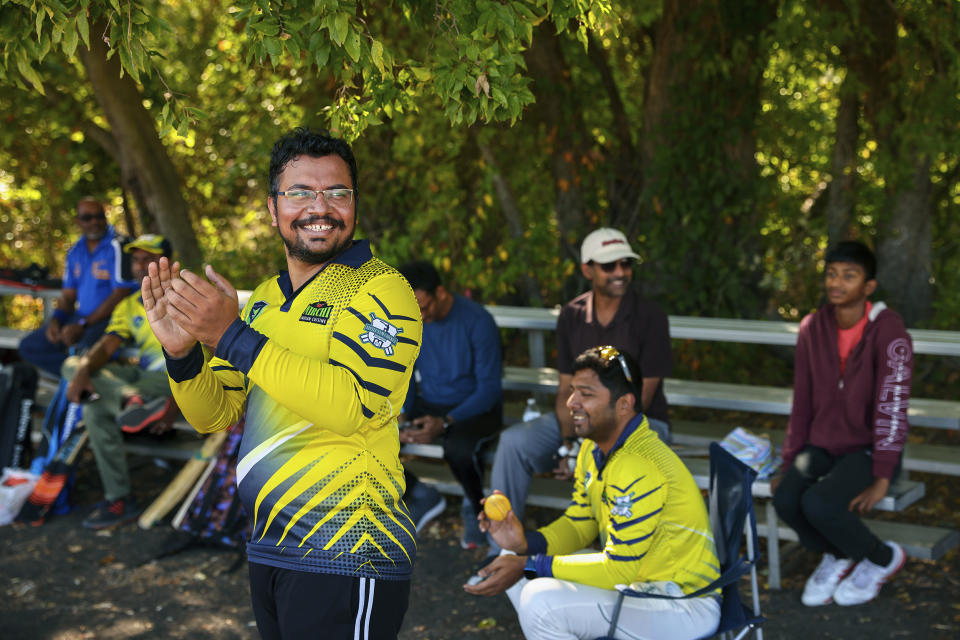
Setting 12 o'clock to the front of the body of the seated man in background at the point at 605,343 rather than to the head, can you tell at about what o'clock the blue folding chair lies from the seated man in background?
The blue folding chair is roughly at 10 o'clock from the seated man in background.

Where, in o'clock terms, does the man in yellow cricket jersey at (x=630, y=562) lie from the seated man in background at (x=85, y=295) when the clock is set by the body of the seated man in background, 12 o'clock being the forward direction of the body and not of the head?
The man in yellow cricket jersey is roughly at 10 o'clock from the seated man in background.

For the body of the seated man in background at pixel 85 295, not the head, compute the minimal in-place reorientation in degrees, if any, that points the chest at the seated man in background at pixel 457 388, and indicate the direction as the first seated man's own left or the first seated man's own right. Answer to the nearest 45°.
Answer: approximately 90° to the first seated man's own left

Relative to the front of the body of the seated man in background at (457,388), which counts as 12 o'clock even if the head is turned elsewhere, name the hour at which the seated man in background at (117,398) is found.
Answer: the seated man in background at (117,398) is roughly at 2 o'clock from the seated man in background at (457,388).

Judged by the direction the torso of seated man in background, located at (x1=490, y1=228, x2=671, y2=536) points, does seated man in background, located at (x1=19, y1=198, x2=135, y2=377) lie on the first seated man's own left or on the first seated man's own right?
on the first seated man's own right

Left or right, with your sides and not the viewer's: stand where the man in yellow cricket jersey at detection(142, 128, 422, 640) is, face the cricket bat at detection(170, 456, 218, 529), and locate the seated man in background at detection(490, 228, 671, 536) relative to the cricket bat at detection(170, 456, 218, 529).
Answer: right

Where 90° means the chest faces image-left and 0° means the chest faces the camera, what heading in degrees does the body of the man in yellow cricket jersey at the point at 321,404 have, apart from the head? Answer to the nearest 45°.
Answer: approximately 45°

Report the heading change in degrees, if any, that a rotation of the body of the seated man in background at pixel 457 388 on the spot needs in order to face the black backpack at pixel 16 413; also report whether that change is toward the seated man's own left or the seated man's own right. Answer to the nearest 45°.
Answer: approximately 45° to the seated man's own right
